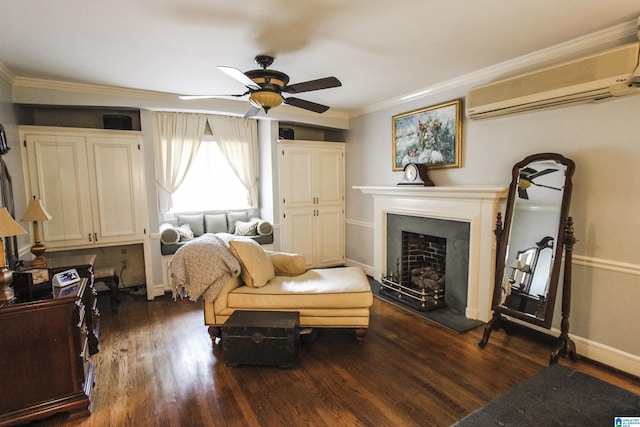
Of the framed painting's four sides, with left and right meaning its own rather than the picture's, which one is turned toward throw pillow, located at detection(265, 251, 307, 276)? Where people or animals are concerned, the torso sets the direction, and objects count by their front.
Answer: front

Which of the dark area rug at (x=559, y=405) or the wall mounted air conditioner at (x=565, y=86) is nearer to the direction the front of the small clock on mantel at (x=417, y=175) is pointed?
the dark area rug

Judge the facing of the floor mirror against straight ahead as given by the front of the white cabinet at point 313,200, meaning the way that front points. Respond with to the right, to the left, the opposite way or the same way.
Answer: to the right

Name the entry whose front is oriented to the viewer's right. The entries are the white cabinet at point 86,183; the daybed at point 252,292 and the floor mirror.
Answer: the daybed

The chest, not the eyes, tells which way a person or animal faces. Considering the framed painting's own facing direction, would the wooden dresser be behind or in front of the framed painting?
in front

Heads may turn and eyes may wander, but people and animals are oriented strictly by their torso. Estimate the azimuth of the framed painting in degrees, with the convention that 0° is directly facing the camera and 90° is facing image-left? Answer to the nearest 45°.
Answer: approximately 45°

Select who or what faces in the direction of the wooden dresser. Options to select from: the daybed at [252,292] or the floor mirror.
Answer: the floor mirror

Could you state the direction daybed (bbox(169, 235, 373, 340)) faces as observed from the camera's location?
facing to the right of the viewer

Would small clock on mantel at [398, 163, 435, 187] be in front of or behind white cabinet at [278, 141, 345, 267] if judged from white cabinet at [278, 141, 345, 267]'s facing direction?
in front

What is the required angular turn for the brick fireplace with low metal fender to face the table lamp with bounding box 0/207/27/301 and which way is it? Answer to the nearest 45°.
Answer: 0° — it already faces it

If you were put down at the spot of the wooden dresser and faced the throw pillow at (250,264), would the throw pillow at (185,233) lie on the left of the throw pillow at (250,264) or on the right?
left

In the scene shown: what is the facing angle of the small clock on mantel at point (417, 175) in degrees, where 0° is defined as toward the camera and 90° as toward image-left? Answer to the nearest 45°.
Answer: approximately 45°

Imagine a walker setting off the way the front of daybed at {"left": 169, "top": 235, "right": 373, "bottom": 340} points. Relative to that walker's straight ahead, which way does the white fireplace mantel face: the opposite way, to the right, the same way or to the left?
the opposite way

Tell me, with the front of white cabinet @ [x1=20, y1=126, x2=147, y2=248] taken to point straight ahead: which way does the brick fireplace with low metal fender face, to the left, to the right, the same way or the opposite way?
to the right

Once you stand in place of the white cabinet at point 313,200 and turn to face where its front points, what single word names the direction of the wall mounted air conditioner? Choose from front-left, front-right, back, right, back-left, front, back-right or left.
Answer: front-left
